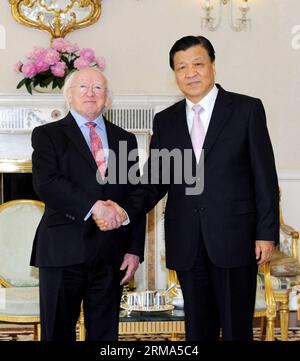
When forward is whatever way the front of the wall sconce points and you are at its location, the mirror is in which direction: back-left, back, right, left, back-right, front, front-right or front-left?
right

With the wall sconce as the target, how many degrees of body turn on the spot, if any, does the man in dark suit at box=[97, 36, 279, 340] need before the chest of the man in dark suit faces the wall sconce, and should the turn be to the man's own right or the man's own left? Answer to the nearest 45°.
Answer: approximately 135° to the man's own right

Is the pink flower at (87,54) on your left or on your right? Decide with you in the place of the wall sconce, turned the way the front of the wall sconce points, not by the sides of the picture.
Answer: on your right

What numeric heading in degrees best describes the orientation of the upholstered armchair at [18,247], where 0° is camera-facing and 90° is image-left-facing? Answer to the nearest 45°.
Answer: approximately 0°

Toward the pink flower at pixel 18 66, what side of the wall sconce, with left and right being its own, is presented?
right

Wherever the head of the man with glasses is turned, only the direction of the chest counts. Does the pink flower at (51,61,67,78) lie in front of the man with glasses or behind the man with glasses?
behind

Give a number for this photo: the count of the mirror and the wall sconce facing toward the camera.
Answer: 2

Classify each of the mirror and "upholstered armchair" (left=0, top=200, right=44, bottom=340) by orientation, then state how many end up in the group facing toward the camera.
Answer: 2

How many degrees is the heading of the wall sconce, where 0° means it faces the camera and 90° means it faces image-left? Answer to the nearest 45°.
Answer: approximately 0°

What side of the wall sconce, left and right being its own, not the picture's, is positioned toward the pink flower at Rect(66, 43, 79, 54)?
right
